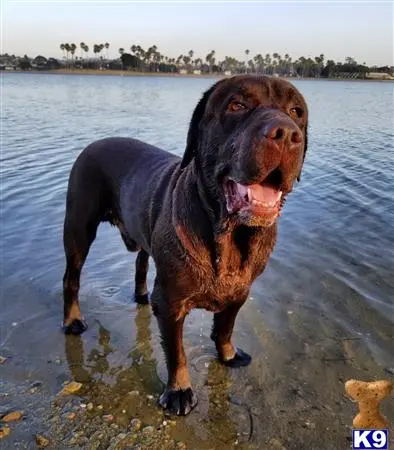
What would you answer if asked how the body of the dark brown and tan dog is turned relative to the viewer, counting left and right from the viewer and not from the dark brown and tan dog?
facing the viewer and to the right of the viewer
